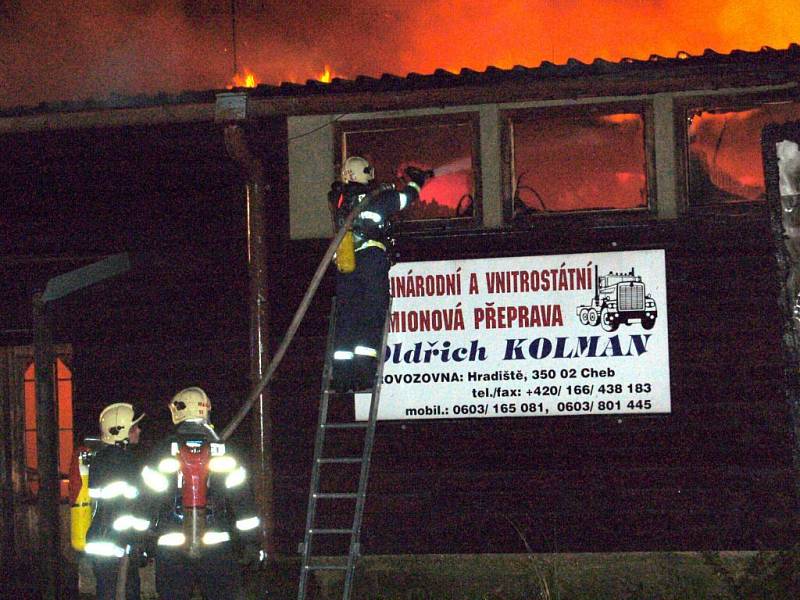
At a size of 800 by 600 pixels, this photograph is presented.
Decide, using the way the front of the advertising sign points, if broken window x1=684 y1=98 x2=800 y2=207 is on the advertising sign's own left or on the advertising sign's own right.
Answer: on the advertising sign's own left

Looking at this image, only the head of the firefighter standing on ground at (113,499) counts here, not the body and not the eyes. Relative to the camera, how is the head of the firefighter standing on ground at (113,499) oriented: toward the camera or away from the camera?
away from the camera

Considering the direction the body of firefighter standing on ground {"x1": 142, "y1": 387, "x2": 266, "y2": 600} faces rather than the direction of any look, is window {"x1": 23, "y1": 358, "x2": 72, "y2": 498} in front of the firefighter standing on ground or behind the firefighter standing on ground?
in front

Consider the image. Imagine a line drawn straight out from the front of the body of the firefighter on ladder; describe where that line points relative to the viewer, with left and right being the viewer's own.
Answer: facing away from the viewer and to the right of the viewer

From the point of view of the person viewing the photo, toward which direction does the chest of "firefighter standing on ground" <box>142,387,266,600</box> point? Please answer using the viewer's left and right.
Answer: facing away from the viewer

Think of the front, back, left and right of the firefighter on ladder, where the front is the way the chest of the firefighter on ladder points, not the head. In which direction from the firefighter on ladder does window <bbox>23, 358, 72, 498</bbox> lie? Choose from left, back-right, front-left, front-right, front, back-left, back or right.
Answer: left

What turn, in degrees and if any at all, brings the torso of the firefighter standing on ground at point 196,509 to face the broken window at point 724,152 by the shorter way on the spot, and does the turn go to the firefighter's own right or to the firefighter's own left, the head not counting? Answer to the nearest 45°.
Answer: approximately 90° to the firefighter's own right

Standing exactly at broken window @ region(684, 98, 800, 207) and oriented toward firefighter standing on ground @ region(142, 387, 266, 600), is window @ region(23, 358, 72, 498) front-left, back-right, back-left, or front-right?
front-right

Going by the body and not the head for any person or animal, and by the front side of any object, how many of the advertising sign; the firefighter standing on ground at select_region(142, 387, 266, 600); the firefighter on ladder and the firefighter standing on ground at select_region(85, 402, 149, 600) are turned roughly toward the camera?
1

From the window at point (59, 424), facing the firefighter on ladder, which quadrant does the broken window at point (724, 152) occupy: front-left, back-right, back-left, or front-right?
front-left

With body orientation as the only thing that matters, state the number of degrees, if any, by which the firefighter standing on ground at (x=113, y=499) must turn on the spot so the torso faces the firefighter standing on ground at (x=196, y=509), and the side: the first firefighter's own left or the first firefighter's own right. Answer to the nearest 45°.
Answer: approximately 45° to the first firefighter's own right

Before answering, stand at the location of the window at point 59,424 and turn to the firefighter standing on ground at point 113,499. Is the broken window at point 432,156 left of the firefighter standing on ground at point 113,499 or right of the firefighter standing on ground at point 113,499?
left

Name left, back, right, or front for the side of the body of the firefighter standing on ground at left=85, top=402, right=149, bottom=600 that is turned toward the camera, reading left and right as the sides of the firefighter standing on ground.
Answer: right

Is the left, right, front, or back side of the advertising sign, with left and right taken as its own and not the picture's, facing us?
front

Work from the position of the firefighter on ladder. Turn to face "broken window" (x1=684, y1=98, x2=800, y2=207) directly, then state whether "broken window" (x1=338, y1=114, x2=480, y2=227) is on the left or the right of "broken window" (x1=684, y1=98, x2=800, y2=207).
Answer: left

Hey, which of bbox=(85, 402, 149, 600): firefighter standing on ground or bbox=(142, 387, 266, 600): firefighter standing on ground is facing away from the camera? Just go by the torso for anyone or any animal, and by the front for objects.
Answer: bbox=(142, 387, 266, 600): firefighter standing on ground
